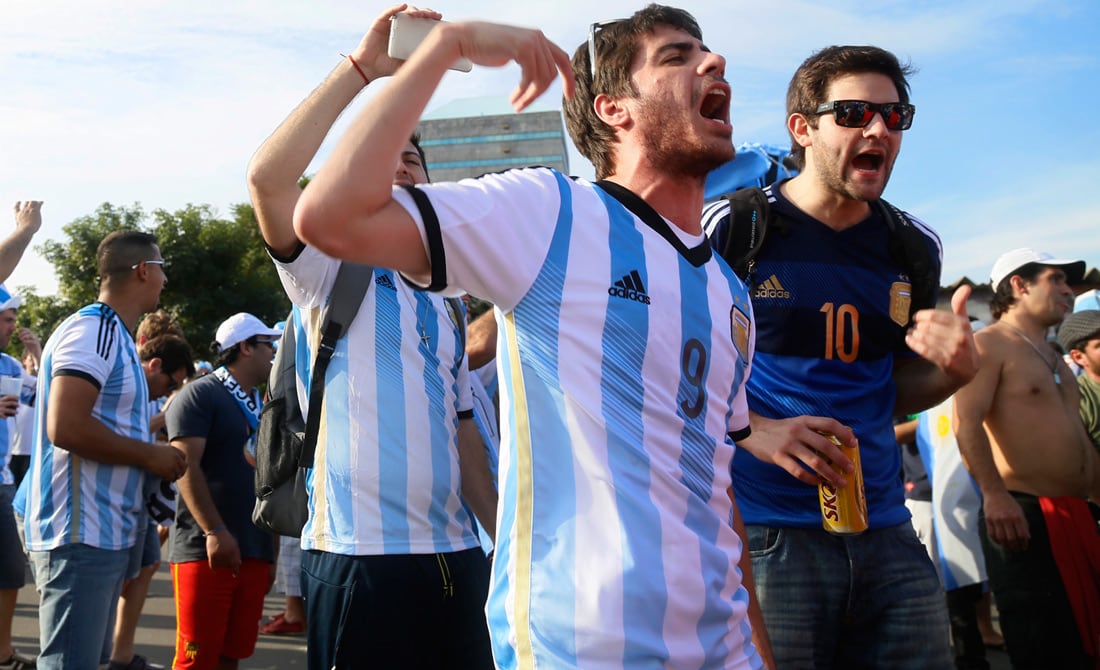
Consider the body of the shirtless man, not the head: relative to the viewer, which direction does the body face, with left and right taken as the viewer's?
facing the viewer and to the right of the viewer

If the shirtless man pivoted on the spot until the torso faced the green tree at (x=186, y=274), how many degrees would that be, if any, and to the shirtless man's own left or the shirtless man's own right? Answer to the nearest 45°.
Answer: approximately 180°
